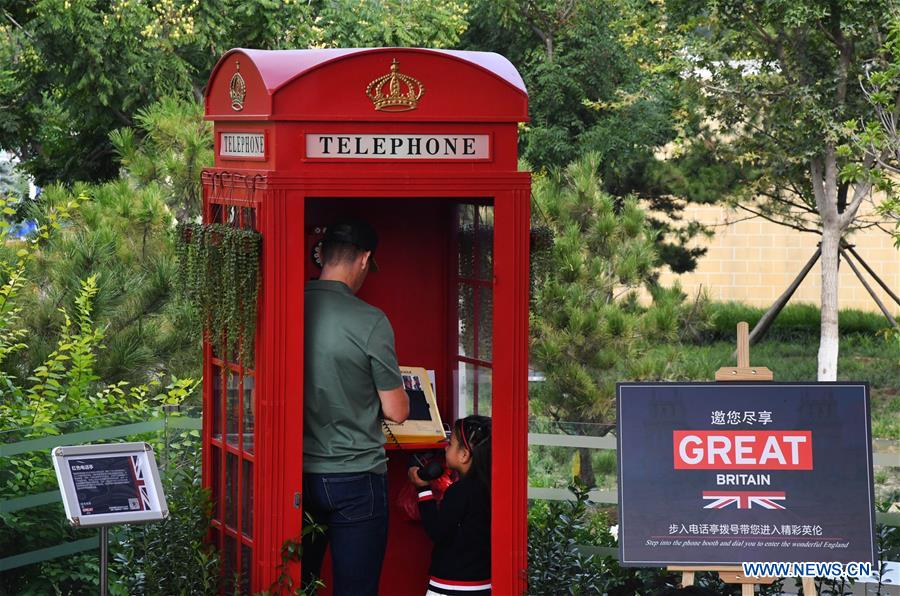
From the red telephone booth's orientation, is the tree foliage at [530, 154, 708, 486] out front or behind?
behind

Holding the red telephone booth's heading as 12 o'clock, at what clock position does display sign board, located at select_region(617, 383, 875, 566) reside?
The display sign board is roughly at 9 o'clock from the red telephone booth.

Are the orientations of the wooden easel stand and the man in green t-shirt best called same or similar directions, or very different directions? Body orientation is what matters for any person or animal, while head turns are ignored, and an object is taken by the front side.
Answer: very different directions

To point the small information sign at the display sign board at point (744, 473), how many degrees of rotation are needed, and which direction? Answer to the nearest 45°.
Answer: approximately 90° to its left

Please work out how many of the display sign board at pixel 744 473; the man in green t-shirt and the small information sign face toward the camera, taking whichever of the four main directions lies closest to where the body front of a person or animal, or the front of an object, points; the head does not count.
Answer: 2

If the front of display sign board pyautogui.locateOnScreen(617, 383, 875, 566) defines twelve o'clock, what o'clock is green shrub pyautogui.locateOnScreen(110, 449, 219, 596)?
The green shrub is roughly at 3 o'clock from the display sign board.

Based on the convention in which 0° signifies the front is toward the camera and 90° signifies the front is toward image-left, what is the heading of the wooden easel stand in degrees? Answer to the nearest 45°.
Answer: approximately 0°

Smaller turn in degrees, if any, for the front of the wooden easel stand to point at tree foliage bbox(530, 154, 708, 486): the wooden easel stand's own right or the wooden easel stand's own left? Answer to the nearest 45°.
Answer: approximately 180°

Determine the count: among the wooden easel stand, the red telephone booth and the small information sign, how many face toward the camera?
3

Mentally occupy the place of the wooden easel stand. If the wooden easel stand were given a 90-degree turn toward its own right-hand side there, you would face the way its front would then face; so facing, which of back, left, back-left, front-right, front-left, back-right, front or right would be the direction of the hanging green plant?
front

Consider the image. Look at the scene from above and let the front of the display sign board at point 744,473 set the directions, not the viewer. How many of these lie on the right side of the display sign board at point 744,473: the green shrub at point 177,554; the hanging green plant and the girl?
3

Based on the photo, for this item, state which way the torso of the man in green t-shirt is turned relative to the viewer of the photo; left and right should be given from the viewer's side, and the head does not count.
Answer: facing away from the viewer and to the right of the viewer

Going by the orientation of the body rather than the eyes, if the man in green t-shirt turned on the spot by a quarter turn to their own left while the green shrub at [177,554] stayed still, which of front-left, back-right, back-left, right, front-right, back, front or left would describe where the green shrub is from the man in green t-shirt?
front

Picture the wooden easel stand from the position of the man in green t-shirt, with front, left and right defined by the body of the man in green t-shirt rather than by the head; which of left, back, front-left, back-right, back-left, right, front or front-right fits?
front-right

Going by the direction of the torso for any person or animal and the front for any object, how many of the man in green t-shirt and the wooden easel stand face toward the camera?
1
